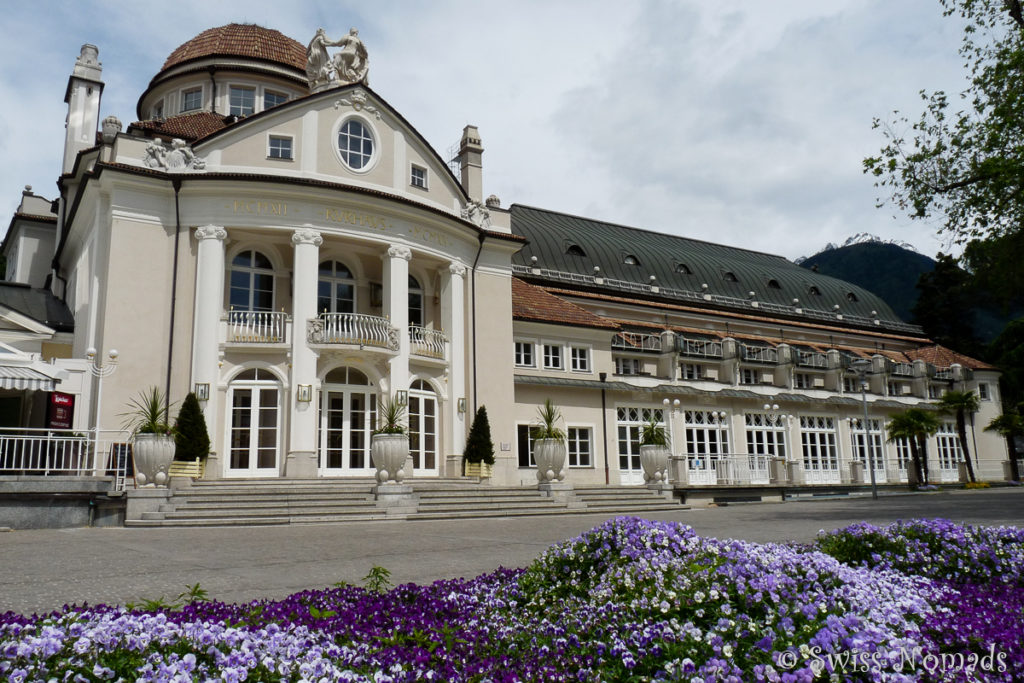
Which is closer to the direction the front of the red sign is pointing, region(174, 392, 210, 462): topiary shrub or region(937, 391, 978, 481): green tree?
the topiary shrub

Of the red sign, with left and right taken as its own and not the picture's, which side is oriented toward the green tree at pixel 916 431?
left

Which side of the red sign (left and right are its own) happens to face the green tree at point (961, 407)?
left

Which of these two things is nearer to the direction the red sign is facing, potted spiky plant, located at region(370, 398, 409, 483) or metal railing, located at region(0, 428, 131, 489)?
the metal railing

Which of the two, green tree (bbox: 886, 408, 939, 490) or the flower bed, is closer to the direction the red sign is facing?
the flower bed

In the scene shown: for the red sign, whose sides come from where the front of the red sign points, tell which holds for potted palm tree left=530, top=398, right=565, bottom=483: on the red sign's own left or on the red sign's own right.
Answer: on the red sign's own left

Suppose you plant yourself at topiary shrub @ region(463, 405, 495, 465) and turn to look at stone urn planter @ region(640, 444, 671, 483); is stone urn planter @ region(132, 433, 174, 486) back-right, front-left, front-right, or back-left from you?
back-right

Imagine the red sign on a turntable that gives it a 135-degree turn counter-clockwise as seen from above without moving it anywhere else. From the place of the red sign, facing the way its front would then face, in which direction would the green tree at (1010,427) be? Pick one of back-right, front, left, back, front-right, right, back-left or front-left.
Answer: front-right

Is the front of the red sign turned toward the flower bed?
yes

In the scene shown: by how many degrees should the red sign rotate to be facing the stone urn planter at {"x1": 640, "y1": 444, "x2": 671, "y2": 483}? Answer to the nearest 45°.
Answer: approximately 90° to its left

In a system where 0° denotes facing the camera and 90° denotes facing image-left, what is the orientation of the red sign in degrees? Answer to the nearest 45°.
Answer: approximately 0°

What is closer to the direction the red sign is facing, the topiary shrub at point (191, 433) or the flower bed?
the flower bed
